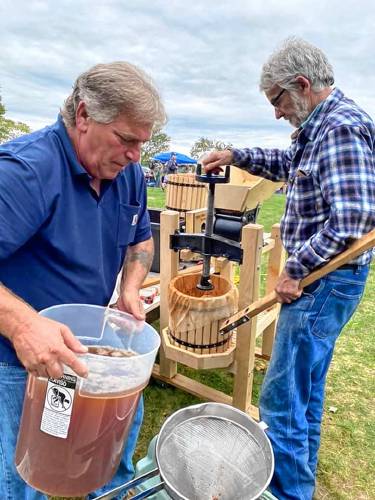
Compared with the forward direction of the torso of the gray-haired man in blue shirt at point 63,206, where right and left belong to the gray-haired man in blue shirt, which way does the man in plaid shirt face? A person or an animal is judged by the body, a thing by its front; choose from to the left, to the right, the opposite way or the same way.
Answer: the opposite way

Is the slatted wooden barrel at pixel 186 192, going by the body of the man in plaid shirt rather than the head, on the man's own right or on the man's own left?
on the man's own right

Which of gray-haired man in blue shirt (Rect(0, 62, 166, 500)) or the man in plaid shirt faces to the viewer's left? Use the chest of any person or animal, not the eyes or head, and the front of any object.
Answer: the man in plaid shirt

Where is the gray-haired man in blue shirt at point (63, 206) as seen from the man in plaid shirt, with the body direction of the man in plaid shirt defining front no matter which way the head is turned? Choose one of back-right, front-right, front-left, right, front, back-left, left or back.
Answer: front-left

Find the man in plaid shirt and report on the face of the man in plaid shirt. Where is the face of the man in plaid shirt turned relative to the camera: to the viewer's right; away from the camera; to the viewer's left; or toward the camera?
to the viewer's left

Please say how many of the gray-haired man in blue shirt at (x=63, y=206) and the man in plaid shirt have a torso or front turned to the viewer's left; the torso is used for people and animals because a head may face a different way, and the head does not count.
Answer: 1

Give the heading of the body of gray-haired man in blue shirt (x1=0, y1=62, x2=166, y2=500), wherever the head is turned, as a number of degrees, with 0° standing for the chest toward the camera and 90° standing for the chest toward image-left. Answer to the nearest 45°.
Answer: approximately 315°

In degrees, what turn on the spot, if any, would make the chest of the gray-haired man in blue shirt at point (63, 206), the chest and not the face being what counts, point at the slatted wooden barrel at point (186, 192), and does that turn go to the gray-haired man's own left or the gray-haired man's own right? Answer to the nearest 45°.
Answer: approximately 135° to the gray-haired man's own left

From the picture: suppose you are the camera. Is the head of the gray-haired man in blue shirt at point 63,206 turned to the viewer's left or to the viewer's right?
to the viewer's right

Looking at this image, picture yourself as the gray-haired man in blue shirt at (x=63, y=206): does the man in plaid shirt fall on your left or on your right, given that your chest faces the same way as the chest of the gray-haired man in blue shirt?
on your left

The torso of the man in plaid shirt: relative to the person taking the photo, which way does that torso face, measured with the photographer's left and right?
facing to the left of the viewer
